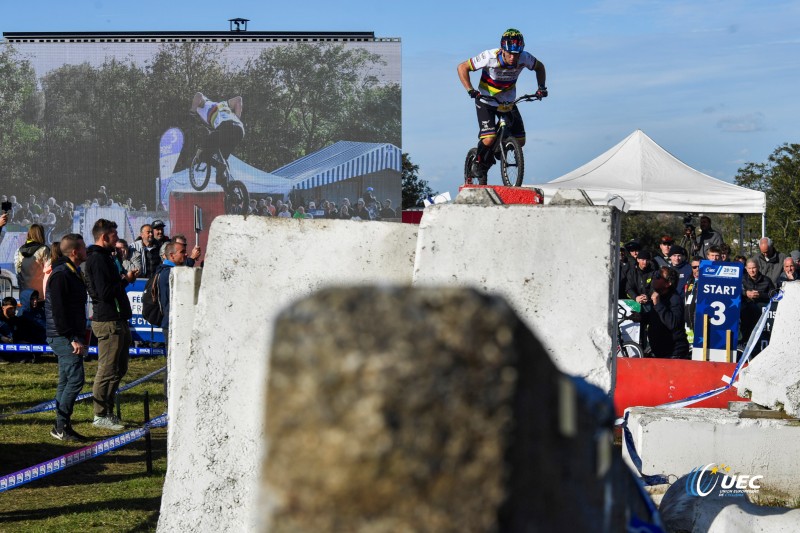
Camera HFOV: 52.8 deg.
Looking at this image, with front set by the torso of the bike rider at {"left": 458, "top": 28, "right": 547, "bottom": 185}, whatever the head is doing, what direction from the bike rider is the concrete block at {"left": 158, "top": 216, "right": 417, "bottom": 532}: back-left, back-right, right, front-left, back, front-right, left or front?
front

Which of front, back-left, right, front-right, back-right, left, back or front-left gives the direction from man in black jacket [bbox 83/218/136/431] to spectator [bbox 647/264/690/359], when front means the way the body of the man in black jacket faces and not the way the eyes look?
front

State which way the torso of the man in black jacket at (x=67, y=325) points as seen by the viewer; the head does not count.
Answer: to the viewer's right

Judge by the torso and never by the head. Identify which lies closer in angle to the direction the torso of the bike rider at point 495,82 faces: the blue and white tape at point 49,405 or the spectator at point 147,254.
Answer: the blue and white tape

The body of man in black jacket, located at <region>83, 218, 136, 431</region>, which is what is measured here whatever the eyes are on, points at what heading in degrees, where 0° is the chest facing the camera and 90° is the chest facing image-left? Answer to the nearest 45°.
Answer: approximately 270°

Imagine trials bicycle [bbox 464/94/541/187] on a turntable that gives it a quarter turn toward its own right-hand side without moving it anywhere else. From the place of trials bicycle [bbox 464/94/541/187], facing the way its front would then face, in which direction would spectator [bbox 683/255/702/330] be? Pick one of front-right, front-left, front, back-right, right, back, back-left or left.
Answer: back

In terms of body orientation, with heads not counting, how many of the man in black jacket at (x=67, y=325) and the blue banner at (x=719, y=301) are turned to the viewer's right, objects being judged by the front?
1

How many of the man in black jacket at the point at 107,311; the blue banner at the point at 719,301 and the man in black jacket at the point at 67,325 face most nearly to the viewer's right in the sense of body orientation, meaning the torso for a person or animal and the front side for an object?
2

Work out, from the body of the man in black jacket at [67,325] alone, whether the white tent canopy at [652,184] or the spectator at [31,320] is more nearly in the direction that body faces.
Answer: the white tent canopy

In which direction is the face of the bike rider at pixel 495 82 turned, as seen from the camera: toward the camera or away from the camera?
toward the camera

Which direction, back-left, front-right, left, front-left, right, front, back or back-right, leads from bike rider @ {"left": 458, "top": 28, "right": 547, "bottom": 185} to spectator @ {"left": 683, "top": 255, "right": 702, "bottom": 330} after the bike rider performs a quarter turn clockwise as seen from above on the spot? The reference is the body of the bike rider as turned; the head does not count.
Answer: back-right

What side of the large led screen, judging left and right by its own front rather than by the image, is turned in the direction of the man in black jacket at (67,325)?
front

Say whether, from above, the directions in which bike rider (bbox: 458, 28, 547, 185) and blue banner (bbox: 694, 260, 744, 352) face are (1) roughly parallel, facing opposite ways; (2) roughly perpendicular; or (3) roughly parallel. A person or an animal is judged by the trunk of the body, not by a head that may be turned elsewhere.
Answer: roughly parallel

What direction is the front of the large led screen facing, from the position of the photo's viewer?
facing the viewer

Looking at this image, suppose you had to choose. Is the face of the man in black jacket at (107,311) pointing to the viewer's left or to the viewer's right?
to the viewer's right

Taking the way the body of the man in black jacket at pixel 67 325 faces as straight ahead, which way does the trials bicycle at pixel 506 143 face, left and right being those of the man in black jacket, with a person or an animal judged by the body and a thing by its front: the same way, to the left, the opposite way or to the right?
to the right

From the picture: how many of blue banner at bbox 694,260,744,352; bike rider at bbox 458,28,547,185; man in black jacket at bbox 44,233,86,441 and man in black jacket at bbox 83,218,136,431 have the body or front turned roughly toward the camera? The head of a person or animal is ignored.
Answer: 2
